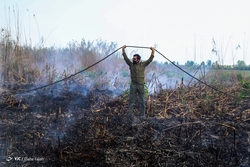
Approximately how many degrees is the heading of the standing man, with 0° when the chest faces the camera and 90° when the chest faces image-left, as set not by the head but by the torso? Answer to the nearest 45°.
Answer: approximately 0°
